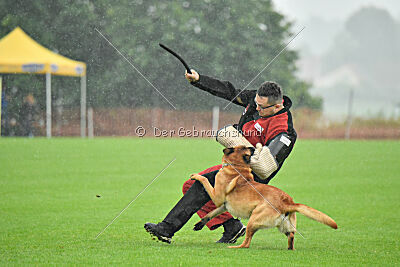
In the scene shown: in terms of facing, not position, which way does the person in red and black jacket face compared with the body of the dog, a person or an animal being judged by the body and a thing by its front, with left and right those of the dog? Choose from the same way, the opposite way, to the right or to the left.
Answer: to the left

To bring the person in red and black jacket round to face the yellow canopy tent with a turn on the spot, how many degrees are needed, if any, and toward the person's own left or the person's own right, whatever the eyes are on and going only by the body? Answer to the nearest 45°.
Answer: approximately 90° to the person's own right

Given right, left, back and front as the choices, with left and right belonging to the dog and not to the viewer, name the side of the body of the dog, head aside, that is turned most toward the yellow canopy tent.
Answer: front

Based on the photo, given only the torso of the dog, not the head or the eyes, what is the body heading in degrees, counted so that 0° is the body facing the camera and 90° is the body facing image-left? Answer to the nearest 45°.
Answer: approximately 135°

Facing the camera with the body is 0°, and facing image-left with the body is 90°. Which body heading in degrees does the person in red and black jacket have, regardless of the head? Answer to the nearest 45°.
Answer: approximately 45°
